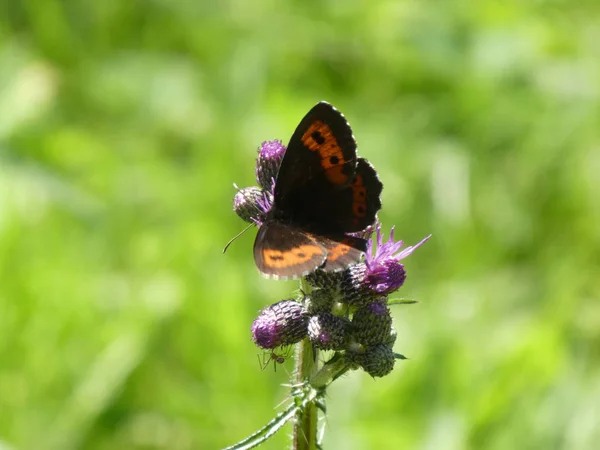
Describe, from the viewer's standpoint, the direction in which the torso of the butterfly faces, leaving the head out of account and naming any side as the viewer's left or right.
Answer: facing to the left of the viewer
